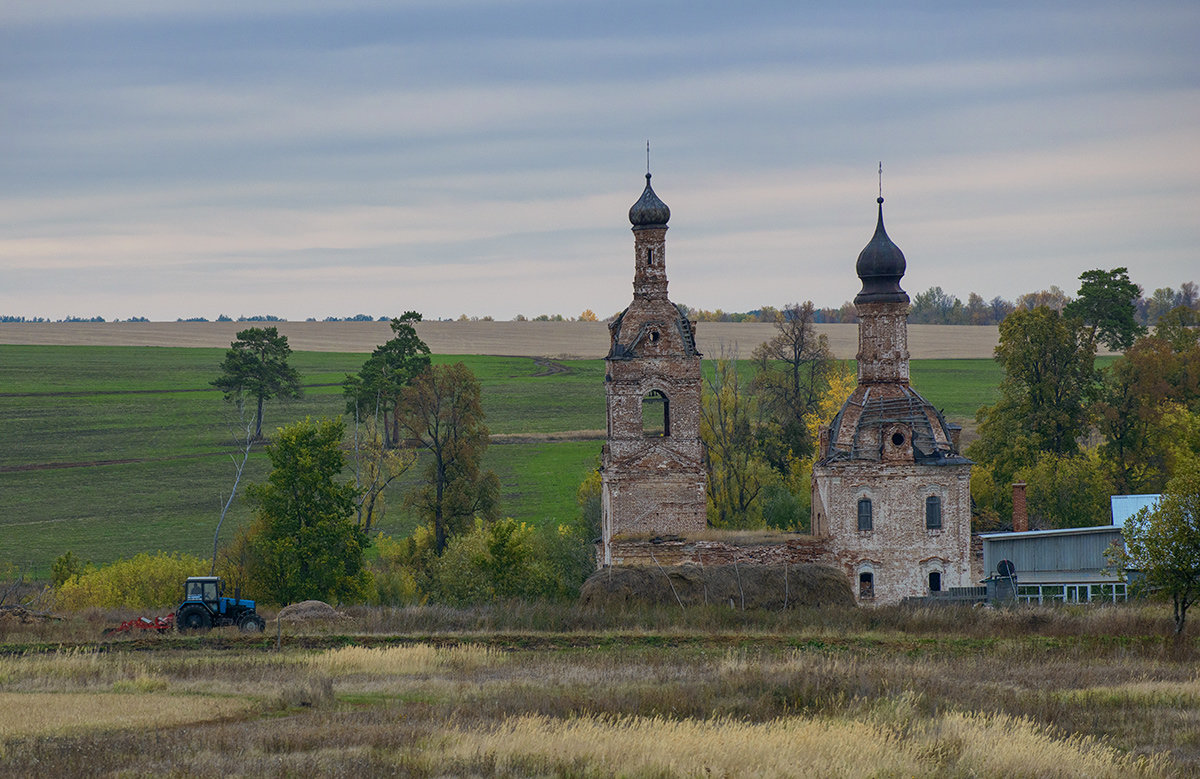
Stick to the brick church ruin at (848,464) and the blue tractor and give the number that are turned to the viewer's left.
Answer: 1

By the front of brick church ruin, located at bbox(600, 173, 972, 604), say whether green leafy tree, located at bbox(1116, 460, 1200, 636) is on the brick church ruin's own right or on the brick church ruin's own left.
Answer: on the brick church ruin's own left

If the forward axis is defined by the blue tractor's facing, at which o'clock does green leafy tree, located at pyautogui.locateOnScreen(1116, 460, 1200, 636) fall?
The green leafy tree is roughly at 1 o'clock from the blue tractor.

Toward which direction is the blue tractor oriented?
to the viewer's right

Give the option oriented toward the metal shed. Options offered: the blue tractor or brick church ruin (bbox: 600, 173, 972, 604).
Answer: the blue tractor

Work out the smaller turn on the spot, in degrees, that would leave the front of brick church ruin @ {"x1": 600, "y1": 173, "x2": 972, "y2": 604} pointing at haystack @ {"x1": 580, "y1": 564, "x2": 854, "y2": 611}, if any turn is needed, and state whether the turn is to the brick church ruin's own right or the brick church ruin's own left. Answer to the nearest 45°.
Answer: approximately 45° to the brick church ruin's own left

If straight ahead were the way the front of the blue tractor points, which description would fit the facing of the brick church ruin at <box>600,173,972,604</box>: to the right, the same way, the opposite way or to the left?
the opposite way

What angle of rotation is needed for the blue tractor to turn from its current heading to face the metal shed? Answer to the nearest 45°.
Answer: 0° — it already faces it

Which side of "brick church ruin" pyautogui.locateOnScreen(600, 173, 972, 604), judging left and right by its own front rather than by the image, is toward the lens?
left

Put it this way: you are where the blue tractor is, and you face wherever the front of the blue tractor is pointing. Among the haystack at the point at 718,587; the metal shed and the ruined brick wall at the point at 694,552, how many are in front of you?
3

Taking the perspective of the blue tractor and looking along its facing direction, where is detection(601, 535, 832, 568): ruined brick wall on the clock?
The ruined brick wall is roughly at 12 o'clock from the blue tractor.

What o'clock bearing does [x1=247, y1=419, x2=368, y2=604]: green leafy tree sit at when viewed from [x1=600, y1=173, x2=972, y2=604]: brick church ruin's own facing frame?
The green leafy tree is roughly at 12 o'clock from the brick church ruin.

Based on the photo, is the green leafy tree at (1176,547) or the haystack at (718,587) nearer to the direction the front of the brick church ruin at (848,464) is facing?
the haystack
